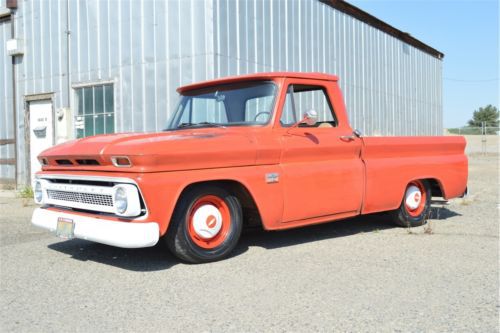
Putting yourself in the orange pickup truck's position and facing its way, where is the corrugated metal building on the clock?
The corrugated metal building is roughly at 4 o'clock from the orange pickup truck.

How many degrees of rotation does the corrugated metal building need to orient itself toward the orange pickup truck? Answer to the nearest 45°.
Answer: approximately 45° to its left
